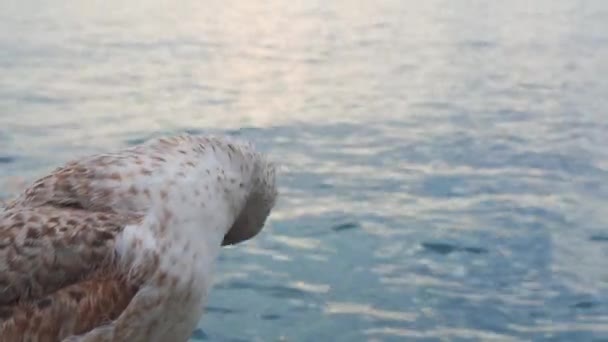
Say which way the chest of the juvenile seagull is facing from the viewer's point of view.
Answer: to the viewer's right
